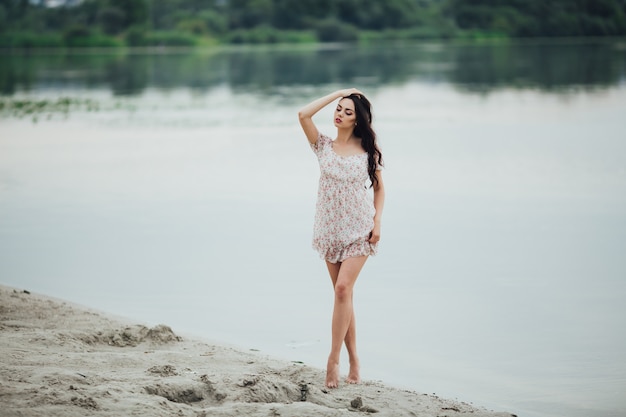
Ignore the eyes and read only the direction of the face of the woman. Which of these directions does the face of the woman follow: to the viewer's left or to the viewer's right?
to the viewer's left

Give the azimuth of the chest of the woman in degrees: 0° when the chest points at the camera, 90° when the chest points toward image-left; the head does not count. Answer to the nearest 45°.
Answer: approximately 0°
